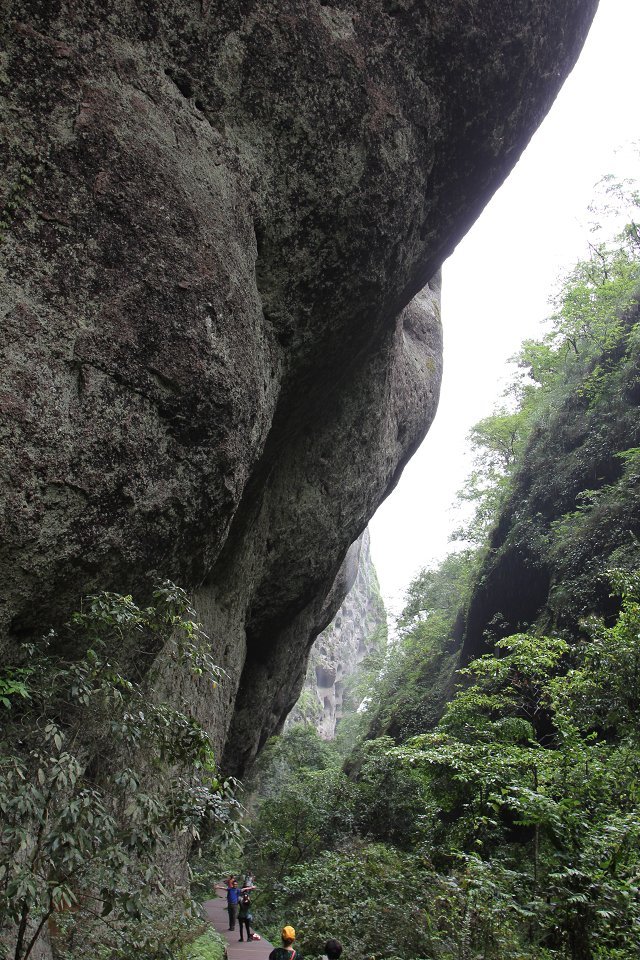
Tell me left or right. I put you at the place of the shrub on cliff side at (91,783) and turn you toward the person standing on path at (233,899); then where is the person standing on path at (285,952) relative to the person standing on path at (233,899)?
right

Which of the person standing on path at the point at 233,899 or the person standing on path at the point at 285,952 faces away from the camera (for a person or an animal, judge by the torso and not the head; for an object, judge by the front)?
the person standing on path at the point at 285,952

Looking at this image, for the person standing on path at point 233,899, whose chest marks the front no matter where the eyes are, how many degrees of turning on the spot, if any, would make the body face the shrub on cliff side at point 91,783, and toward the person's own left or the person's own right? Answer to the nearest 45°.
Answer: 0° — they already face it

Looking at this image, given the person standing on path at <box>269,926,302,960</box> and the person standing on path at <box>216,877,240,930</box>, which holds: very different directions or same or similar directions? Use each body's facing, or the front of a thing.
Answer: very different directions

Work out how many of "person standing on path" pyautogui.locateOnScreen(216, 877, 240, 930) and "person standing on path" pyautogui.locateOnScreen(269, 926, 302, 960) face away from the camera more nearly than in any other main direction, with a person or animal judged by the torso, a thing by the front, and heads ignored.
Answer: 1

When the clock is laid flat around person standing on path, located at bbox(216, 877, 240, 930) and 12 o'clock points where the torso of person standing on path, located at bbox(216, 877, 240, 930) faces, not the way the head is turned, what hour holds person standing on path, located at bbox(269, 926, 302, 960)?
person standing on path, located at bbox(269, 926, 302, 960) is roughly at 12 o'clock from person standing on path, located at bbox(216, 877, 240, 930).

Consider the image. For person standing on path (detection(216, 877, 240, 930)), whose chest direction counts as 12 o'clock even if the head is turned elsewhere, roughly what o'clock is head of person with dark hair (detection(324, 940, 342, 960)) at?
head of person with dark hair (detection(324, 940, 342, 960)) is roughly at 12 o'clock from person standing on path (detection(216, 877, 240, 930)).

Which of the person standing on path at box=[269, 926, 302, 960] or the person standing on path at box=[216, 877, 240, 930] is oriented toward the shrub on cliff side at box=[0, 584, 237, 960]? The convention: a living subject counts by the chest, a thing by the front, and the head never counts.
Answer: the person standing on path at box=[216, 877, 240, 930]

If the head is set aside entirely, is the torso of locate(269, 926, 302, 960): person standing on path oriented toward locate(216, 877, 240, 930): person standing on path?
yes

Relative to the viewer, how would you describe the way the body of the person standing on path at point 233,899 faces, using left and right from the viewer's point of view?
facing the viewer

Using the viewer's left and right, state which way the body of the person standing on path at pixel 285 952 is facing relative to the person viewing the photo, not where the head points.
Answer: facing away from the viewer
